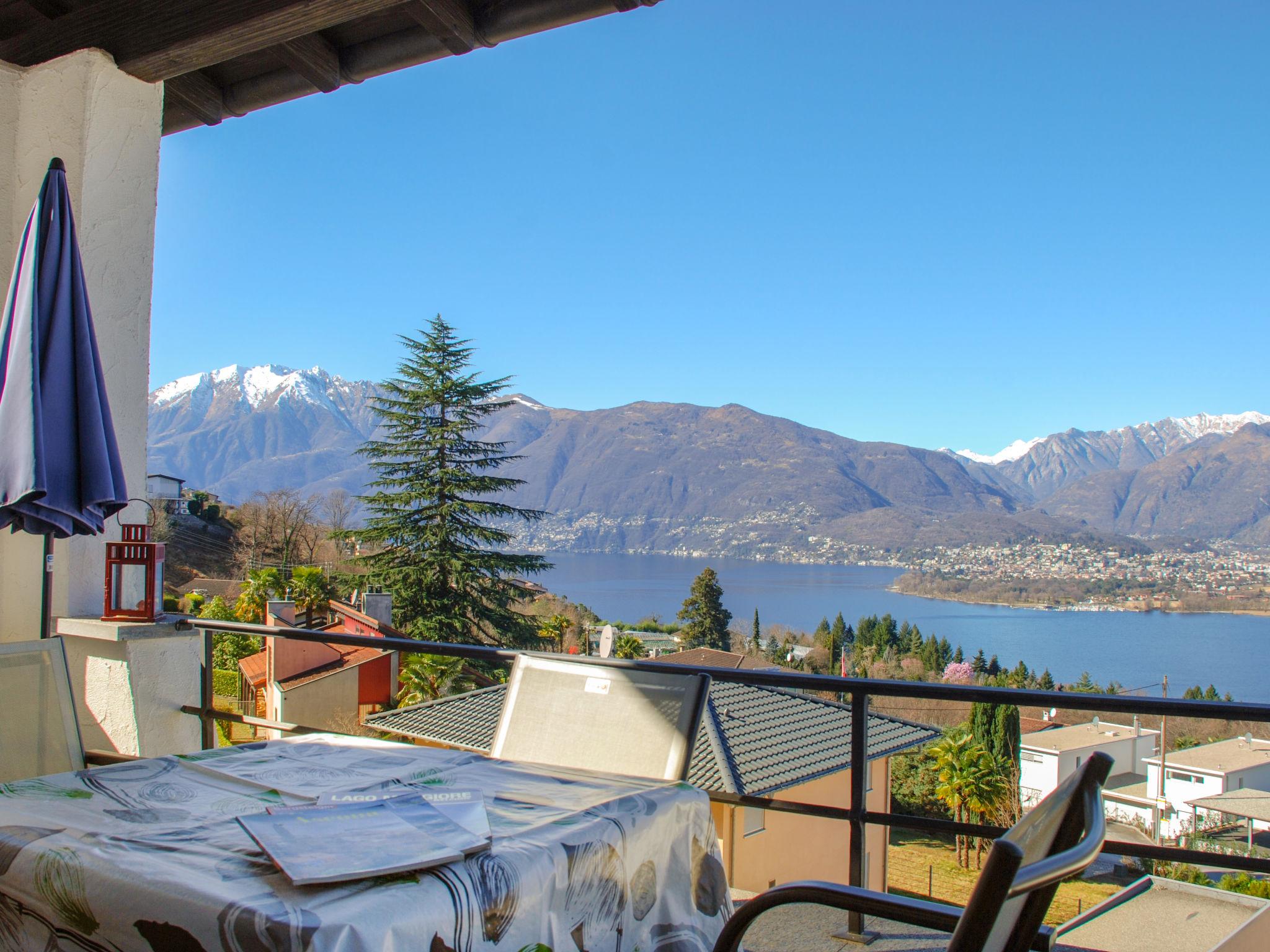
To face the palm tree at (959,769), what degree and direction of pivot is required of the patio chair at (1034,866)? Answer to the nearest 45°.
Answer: approximately 45° to its right

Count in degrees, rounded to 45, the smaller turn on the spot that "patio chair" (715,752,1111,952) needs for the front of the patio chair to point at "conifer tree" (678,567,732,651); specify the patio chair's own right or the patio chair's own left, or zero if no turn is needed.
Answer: approximately 45° to the patio chair's own right

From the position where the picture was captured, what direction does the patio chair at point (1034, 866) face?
facing away from the viewer and to the left of the viewer

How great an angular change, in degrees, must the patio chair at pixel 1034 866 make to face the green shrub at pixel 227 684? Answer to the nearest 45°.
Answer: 0° — it already faces it
